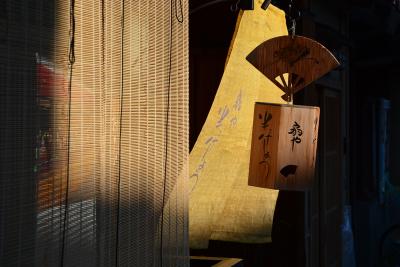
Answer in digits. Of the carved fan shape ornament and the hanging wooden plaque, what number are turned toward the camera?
2

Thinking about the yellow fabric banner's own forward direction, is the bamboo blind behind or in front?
in front

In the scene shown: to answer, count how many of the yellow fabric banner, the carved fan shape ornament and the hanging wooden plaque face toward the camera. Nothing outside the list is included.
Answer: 3

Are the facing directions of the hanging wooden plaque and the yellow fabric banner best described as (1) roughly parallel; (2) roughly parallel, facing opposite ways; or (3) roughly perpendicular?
roughly parallel

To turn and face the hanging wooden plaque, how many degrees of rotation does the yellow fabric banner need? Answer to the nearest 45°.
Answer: approximately 45° to its left

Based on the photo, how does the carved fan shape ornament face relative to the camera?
toward the camera

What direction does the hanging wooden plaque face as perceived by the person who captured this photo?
facing the viewer

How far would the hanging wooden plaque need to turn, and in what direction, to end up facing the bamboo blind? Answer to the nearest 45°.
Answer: approximately 45° to its right

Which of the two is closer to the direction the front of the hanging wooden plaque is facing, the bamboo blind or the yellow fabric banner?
the bamboo blind

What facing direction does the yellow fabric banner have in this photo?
toward the camera

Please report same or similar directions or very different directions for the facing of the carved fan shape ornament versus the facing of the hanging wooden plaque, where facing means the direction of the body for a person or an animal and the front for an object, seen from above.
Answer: same or similar directions
